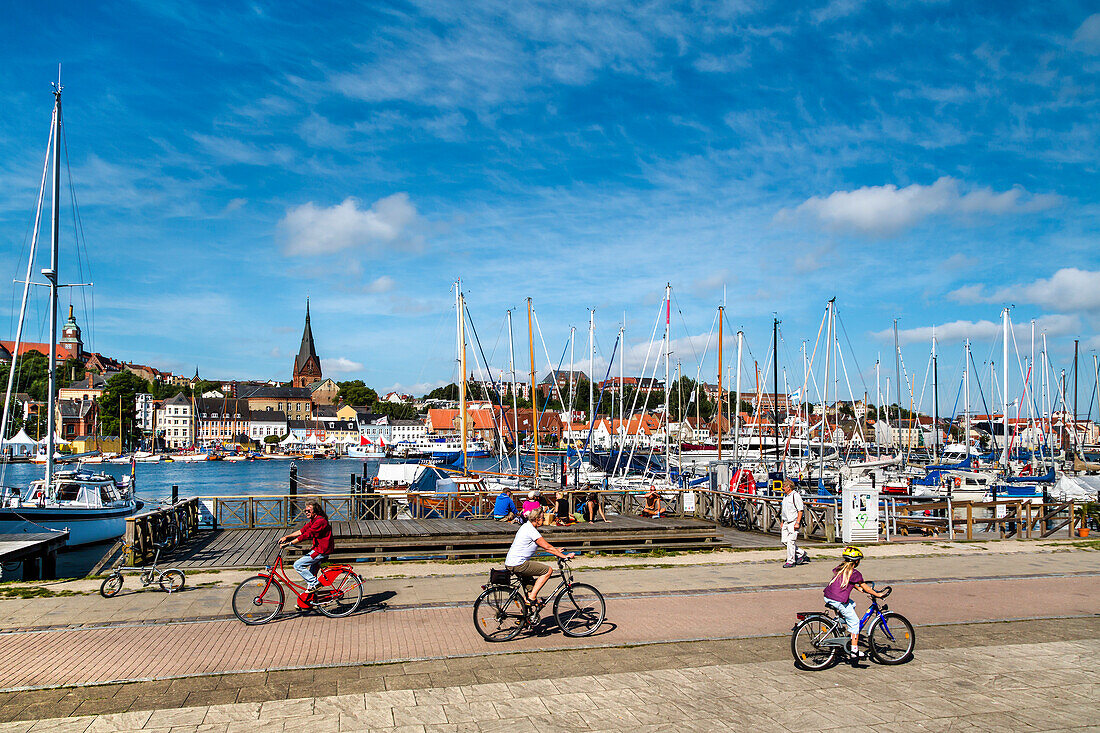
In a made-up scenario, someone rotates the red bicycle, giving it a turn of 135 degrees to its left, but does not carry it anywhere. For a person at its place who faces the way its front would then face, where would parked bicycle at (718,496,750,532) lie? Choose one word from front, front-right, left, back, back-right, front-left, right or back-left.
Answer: left

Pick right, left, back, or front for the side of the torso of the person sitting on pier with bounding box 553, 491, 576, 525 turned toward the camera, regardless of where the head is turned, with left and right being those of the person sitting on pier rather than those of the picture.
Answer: back

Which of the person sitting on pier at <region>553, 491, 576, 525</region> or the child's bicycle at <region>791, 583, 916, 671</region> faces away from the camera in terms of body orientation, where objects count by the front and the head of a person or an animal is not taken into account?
the person sitting on pier

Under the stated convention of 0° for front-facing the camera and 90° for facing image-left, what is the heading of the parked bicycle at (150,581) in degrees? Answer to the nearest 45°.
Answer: approximately 90°

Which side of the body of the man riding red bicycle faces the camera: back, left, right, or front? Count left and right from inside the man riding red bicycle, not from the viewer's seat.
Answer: left

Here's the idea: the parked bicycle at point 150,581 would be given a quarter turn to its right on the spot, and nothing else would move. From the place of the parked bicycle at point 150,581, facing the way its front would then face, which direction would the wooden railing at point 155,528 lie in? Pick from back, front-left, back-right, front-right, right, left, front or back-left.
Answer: front

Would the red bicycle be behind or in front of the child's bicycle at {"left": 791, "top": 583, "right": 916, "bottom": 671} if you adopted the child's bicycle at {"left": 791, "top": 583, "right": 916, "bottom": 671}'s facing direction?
behind

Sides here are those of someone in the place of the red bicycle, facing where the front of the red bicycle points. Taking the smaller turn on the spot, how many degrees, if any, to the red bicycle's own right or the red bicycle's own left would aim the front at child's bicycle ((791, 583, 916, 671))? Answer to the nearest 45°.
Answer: approximately 135° to the red bicycle's own left

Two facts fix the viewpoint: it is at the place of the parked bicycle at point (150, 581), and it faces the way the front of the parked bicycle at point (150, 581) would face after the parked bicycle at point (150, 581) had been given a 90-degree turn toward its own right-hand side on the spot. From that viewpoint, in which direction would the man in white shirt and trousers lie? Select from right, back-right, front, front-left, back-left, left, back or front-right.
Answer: right

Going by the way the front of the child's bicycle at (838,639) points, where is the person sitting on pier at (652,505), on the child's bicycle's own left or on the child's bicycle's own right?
on the child's bicycle's own left

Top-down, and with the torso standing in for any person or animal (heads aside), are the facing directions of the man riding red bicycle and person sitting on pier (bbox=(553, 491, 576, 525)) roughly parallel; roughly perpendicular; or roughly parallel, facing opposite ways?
roughly perpendicular

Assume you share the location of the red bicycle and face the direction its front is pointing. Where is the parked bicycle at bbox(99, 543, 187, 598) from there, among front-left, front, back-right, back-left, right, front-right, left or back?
front-right

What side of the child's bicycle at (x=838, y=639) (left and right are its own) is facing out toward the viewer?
right

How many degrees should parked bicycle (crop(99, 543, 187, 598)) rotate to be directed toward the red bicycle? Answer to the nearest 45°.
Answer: approximately 135° to its left

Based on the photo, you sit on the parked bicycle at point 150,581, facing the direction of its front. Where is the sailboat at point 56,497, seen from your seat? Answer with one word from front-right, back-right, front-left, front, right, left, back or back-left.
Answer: right

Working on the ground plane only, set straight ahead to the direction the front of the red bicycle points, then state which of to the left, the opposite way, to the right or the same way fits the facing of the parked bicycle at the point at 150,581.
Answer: the same way

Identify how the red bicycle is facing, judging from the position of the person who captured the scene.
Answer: facing to the left of the viewer
